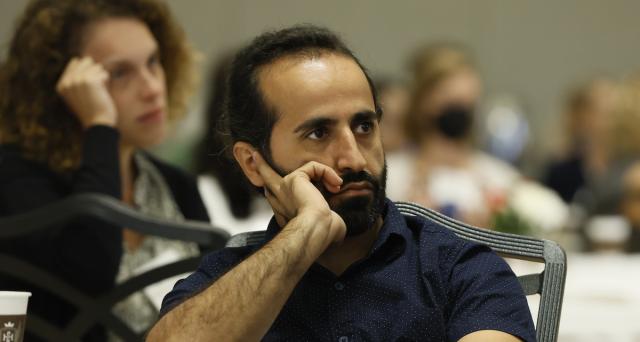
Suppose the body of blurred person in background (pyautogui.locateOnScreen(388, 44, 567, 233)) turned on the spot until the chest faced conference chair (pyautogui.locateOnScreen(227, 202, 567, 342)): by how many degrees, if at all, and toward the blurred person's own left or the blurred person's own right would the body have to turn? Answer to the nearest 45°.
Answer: approximately 45° to the blurred person's own right

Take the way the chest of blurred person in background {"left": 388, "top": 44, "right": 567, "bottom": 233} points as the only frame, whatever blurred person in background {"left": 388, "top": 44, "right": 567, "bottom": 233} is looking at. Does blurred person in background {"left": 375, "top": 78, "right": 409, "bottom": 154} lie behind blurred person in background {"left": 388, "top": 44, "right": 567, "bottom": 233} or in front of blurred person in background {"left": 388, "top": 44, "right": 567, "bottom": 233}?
behind

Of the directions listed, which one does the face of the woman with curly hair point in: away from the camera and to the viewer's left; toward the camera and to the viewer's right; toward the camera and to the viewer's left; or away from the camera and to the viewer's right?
toward the camera and to the viewer's right

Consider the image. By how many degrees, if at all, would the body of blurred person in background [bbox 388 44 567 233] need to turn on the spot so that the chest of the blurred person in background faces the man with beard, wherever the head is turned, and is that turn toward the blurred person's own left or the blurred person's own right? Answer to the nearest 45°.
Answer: approximately 45° to the blurred person's own right

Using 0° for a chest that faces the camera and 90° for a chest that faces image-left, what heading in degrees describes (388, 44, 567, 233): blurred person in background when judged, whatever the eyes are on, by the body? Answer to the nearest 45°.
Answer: approximately 315°

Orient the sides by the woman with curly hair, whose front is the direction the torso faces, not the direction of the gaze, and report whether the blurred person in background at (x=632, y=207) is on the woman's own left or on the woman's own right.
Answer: on the woman's own left

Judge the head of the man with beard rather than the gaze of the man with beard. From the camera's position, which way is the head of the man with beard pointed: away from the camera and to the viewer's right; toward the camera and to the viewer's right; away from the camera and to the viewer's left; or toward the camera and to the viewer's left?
toward the camera and to the viewer's right

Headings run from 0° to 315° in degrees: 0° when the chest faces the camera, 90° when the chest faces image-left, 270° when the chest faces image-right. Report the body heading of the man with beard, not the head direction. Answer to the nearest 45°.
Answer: approximately 315°

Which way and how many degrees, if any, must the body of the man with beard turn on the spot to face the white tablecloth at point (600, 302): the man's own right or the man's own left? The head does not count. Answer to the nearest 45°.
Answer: approximately 90° to the man's own left
